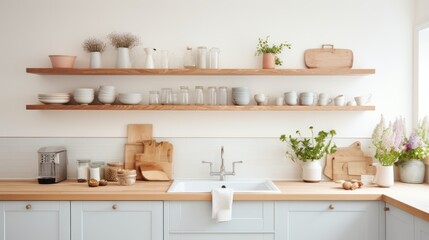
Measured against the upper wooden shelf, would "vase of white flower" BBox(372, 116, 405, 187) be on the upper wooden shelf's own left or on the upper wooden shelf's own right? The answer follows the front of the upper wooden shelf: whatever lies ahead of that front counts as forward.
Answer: on the upper wooden shelf's own left

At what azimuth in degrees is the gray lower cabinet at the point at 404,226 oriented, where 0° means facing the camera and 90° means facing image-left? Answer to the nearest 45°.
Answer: approximately 45°

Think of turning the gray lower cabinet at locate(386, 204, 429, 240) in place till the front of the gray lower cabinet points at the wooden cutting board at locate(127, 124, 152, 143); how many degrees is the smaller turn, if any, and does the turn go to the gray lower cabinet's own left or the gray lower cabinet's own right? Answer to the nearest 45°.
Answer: approximately 45° to the gray lower cabinet's own right

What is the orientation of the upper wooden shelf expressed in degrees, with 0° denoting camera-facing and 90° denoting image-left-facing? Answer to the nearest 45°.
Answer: approximately 0°

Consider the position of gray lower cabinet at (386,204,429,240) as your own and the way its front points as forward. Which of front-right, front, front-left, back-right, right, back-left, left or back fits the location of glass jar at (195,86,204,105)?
front-right

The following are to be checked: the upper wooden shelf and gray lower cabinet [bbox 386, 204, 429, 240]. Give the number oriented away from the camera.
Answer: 0
